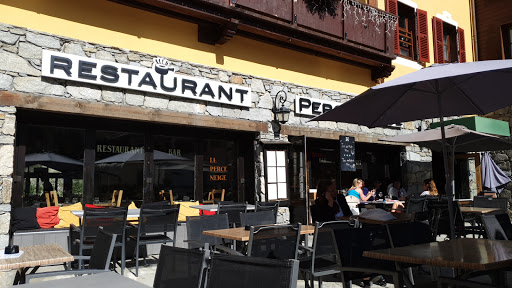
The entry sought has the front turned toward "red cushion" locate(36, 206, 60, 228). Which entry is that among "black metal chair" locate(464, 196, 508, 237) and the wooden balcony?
the black metal chair

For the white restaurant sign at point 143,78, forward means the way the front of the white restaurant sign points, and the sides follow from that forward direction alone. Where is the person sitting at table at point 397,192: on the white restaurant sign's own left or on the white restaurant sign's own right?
on the white restaurant sign's own left

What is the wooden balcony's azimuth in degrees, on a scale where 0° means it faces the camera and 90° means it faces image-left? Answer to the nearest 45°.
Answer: approximately 315°

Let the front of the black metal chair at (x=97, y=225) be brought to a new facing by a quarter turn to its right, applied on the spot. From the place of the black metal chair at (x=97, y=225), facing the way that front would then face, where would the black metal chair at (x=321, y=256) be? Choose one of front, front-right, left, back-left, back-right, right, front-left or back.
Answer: right

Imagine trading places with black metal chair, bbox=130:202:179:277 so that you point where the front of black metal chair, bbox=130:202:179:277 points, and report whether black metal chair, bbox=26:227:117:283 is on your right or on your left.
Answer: on your left

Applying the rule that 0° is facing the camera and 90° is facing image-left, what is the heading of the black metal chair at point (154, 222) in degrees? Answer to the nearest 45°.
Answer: approximately 135°

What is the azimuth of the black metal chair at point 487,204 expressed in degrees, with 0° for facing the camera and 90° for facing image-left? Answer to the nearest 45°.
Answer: approximately 45°

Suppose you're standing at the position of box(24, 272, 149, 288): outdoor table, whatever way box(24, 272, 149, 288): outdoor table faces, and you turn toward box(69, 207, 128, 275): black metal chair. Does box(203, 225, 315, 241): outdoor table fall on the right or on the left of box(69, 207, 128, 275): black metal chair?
right

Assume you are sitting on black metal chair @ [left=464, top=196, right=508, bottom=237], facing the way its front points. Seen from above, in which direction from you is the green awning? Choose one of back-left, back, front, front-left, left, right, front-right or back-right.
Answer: back-right
